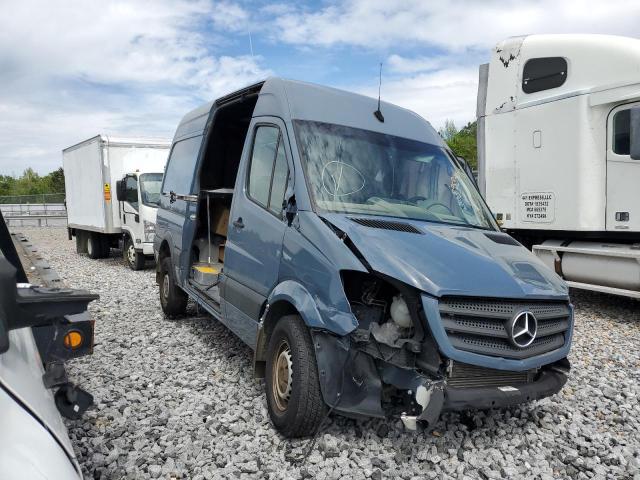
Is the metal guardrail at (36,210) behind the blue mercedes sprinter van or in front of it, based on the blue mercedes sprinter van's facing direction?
behind

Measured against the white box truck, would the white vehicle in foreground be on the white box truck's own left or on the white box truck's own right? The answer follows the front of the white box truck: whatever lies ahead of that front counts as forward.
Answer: on the white box truck's own right

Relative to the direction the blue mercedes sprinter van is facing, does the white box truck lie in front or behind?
behind

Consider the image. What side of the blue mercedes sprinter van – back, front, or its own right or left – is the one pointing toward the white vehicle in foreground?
right

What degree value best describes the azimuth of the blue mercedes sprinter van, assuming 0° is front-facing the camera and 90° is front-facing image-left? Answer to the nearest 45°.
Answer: approximately 315°

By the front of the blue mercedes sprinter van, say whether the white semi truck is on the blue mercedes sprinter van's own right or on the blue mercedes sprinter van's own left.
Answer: on the blue mercedes sprinter van's own left

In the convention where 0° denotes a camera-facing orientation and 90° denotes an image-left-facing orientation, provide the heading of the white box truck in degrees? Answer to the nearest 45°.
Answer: approximately 315°

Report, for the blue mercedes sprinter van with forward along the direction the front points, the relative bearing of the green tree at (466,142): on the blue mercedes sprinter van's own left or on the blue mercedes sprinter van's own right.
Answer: on the blue mercedes sprinter van's own left
